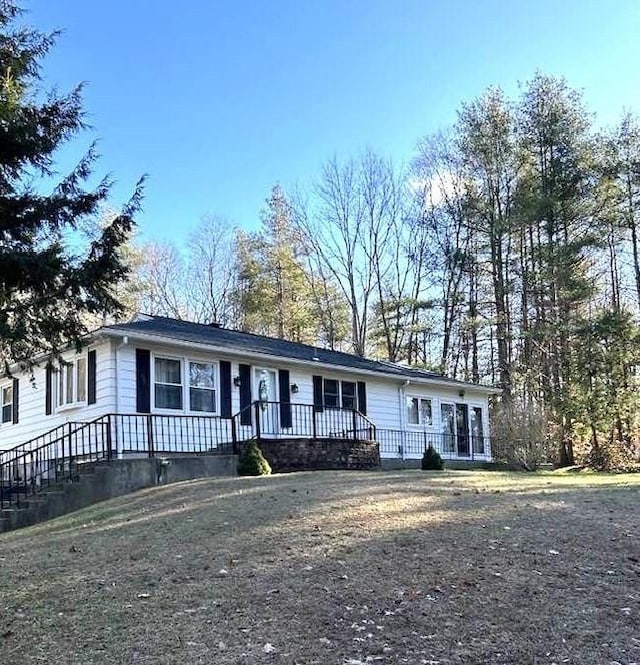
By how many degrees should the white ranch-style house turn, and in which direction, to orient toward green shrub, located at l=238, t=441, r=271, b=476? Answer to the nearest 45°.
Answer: approximately 45° to its right

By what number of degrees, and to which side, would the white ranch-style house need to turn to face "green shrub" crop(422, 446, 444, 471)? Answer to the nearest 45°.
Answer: approximately 45° to its left

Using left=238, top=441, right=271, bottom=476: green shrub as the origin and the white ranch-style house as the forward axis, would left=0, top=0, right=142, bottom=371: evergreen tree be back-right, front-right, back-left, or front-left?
back-left

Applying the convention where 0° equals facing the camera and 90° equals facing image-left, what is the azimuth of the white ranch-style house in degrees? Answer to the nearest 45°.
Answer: approximately 315°

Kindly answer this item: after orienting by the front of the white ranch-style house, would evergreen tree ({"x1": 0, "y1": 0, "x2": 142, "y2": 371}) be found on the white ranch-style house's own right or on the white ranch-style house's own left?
on the white ranch-style house's own right
